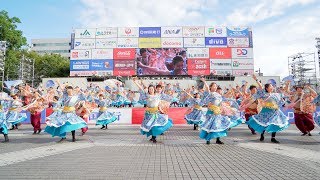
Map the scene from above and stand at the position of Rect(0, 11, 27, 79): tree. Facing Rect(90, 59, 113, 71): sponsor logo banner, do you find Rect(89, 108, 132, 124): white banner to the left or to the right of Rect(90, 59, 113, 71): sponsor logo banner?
right

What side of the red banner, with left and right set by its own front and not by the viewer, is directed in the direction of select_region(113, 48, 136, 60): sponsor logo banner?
back

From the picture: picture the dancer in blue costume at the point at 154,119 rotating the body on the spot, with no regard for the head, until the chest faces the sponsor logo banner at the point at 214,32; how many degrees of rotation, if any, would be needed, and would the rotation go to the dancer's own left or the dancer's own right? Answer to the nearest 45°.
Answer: approximately 180°

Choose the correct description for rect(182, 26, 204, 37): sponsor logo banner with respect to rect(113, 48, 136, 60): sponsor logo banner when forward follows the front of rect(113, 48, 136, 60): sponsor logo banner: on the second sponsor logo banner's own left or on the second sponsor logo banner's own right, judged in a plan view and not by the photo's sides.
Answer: on the second sponsor logo banner's own left

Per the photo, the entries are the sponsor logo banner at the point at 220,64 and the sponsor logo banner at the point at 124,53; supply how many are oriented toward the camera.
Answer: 2
